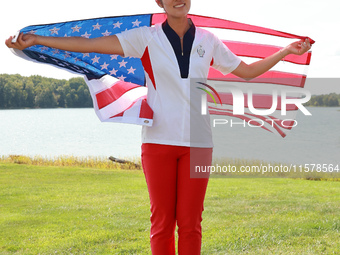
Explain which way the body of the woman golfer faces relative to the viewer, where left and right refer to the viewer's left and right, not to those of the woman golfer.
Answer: facing the viewer
